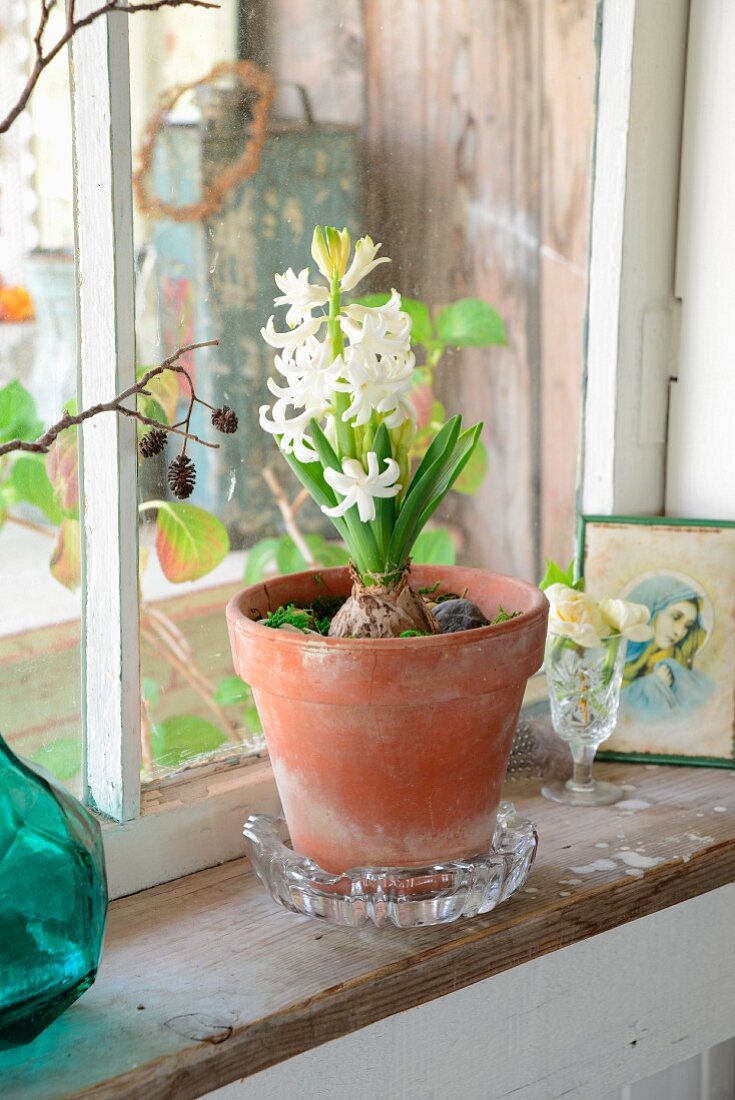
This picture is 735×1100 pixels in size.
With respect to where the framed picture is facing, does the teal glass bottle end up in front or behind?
in front

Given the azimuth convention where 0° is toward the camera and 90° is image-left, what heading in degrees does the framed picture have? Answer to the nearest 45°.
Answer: approximately 0°
